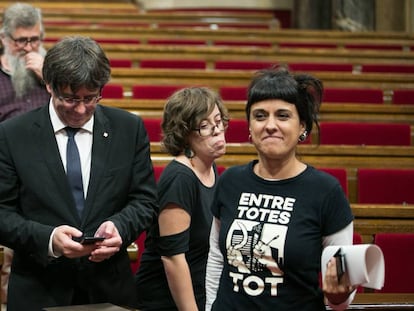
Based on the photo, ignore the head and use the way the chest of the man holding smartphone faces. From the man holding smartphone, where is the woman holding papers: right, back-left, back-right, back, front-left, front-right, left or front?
front-left

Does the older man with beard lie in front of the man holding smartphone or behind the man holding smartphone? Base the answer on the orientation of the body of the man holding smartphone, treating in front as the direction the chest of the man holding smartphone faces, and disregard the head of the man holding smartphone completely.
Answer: behind

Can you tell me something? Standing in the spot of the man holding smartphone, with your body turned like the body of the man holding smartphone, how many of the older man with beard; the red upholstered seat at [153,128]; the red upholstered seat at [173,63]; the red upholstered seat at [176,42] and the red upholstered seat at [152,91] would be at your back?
5

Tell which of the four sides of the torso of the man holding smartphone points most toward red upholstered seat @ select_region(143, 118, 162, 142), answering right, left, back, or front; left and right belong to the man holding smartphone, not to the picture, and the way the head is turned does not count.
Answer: back

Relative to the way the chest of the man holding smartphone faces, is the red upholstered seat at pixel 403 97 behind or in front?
behind

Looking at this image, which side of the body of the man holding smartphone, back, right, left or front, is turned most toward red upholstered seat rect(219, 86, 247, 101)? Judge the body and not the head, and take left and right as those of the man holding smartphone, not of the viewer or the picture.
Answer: back

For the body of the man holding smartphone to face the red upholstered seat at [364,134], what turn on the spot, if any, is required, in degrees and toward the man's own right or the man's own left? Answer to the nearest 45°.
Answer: approximately 135° to the man's own left

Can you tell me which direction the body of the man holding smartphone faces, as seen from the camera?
toward the camera

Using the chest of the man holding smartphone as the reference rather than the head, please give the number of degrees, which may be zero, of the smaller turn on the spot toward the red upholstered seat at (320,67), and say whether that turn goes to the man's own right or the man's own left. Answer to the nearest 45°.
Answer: approximately 135° to the man's own left
